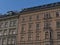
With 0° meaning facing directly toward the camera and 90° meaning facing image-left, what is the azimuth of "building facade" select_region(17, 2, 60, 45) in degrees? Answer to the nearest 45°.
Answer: approximately 45°
